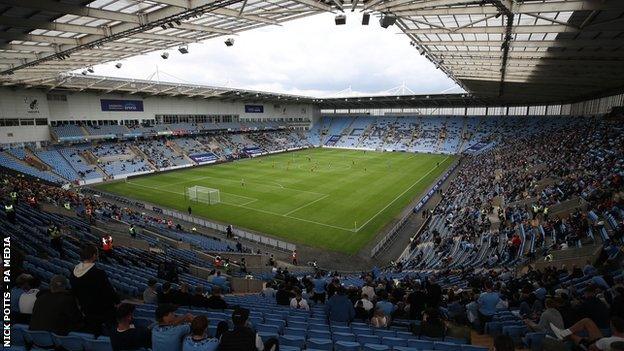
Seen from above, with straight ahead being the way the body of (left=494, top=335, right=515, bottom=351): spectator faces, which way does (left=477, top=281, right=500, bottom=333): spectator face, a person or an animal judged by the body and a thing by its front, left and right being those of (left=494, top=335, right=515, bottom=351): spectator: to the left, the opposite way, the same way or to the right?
the same way

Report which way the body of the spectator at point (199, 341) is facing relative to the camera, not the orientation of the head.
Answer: away from the camera

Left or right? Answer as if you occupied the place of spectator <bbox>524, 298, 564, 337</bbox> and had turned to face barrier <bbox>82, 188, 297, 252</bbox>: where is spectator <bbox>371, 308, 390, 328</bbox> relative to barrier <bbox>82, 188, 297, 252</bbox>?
left

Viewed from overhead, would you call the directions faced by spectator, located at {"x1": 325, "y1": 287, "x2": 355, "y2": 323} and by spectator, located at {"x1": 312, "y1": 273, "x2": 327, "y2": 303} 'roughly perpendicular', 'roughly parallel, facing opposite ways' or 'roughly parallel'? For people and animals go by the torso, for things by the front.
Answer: roughly parallel

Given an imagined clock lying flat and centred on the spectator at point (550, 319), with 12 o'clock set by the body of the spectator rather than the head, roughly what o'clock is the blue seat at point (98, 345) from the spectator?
The blue seat is roughly at 9 o'clock from the spectator.

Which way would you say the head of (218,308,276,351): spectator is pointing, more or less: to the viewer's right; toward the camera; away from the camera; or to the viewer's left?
away from the camera

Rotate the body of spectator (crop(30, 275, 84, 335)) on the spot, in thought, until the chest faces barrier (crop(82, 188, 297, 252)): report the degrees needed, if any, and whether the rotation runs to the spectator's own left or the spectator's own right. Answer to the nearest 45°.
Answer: approximately 45° to the spectator's own right

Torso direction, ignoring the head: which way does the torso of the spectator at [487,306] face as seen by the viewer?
away from the camera

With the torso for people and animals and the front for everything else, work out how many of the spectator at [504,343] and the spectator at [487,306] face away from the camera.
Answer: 2

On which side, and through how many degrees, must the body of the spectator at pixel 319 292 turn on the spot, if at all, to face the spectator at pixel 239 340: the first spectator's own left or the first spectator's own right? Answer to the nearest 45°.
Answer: approximately 180°

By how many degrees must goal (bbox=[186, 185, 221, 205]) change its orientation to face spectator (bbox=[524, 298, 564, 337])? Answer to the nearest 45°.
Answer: approximately 135° to its right

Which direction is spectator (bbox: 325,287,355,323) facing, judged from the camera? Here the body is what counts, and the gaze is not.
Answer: away from the camera

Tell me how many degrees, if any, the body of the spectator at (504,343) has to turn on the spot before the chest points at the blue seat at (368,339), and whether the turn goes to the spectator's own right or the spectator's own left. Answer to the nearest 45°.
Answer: approximately 45° to the spectator's own left

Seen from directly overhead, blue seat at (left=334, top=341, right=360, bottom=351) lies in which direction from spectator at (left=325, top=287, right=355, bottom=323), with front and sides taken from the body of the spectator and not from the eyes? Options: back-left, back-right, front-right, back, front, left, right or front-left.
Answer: back

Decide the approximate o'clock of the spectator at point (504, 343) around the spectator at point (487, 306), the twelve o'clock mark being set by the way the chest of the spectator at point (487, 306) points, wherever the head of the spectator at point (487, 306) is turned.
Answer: the spectator at point (504, 343) is roughly at 6 o'clock from the spectator at point (487, 306).

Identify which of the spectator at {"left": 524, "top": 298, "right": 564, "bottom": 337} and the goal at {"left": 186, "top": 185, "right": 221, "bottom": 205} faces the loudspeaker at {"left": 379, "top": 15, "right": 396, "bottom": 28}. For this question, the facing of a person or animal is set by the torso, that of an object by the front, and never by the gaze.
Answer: the spectator

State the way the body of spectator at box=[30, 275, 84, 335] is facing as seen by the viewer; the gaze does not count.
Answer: away from the camera

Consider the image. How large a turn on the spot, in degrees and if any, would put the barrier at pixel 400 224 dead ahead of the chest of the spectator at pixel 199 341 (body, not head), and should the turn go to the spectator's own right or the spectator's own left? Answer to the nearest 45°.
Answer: approximately 45° to the spectator's own right

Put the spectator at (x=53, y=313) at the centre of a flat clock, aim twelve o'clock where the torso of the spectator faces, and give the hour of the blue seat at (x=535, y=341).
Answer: The blue seat is roughly at 4 o'clock from the spectator.

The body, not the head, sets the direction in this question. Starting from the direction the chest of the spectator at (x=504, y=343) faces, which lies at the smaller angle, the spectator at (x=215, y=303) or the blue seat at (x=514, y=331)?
the blue seat

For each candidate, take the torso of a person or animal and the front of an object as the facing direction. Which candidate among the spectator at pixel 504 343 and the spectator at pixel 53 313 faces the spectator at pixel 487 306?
the spectator at pixel 504 343
